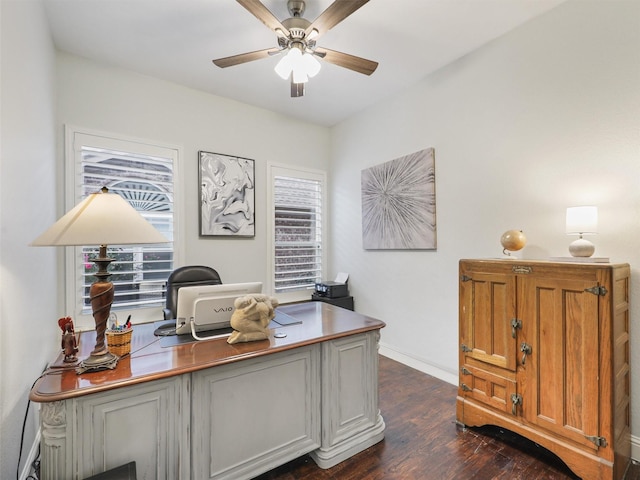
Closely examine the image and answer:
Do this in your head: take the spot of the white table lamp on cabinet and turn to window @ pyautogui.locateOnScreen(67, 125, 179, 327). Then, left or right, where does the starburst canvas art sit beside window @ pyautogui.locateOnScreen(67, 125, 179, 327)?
right

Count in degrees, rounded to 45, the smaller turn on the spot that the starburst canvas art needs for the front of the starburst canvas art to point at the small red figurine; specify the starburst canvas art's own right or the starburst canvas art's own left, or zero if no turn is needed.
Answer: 0° — it already faces it

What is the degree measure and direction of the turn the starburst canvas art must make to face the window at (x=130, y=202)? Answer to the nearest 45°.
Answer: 0° — it already faces it

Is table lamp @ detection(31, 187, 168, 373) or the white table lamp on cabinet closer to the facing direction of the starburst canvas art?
the table lamp

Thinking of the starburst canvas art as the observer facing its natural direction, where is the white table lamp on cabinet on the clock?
The white table lamp on cabinet is roughly at 9 o'clock from the starburst canvas art.

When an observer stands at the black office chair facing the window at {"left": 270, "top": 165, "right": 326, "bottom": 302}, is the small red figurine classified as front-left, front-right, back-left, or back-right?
back-right

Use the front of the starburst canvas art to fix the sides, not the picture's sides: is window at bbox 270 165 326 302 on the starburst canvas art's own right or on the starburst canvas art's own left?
on the starburst canvas art's own right

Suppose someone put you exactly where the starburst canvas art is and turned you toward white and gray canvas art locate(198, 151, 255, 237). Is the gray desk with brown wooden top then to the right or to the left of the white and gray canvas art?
left

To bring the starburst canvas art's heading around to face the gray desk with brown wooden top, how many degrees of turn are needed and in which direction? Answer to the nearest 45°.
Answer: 0° — it already faces it

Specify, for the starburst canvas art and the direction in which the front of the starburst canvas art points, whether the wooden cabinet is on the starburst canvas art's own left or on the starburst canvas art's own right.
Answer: on the starburst canvas art's own left

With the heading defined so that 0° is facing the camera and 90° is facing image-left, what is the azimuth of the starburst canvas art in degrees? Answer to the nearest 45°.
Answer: approximately 45°
